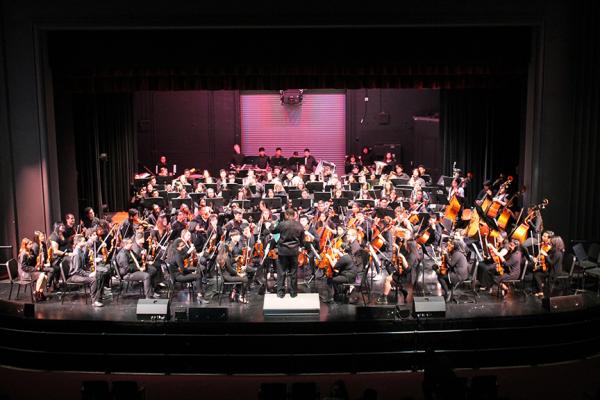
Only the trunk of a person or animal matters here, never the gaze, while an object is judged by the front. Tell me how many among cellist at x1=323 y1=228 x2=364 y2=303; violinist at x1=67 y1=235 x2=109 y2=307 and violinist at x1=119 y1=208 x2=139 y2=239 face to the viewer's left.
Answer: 1

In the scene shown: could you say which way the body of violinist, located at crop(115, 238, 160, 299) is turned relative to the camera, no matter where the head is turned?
to the viewer's right

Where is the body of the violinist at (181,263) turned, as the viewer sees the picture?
to the viewer's right

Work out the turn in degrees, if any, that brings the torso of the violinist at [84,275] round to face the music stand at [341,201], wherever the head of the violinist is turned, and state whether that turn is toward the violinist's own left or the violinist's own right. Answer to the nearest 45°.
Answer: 0° — they already face it

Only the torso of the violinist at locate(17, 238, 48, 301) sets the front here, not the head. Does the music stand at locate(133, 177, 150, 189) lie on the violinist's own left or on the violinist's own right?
on the violinist's own left

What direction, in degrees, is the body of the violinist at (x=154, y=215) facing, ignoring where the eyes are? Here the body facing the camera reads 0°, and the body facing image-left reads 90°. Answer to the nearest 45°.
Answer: approximately 315°

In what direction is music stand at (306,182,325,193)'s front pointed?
away from the camera

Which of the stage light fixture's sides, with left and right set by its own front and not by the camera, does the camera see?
front

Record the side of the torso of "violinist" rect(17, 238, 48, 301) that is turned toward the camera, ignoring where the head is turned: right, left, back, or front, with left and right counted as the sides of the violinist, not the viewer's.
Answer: right

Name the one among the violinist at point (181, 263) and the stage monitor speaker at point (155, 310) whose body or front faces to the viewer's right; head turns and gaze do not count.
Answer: the violinist

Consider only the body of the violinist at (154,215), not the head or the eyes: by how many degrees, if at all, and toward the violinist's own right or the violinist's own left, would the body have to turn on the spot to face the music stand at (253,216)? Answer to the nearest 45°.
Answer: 0° — they already face it

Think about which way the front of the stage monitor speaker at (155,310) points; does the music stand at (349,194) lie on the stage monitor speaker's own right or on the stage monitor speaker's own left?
on the stage monitor speaker's own right

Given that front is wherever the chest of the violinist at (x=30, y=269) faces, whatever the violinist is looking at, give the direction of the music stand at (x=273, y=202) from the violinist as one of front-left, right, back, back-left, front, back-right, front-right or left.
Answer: front

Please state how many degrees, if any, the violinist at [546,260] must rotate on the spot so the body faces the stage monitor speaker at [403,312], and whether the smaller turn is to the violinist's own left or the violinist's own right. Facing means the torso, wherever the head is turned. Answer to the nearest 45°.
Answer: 0° — they already face it
